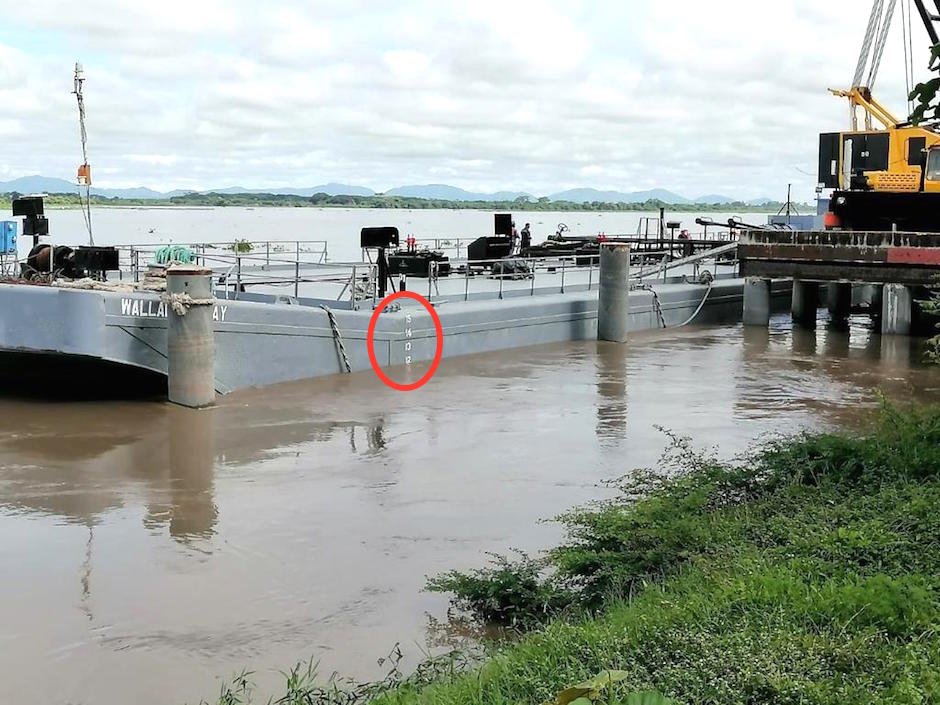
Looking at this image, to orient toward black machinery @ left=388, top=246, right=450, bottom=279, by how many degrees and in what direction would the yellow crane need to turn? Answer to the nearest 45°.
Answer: approximately 135° to its right

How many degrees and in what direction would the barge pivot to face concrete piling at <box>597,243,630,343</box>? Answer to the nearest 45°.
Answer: approximately 180°

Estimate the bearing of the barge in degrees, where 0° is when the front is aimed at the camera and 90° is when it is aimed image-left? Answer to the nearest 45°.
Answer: approximately 45°

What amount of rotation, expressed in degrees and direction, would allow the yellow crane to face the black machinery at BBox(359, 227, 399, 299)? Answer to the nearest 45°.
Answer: approximately 135° to its right

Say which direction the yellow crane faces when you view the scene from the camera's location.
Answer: facing to the right of the viewer
